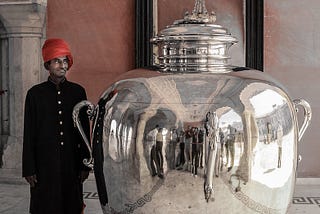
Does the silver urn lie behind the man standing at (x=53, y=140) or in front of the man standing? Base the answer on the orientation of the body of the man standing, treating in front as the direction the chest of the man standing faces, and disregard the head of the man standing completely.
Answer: in front

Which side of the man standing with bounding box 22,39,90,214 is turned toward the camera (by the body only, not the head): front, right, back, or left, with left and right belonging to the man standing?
front
